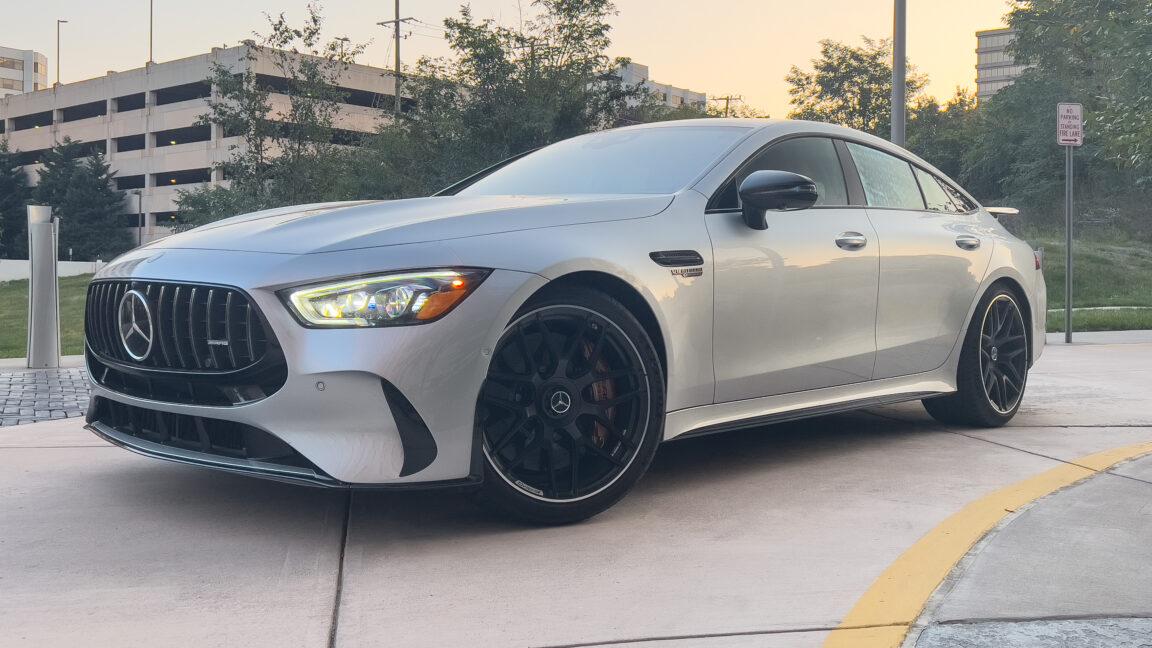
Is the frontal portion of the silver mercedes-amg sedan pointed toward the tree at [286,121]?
no

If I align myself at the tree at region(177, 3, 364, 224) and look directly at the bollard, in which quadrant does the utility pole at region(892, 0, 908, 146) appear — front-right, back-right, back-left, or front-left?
front-left

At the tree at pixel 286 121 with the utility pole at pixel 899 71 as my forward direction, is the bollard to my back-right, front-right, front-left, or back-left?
front-right

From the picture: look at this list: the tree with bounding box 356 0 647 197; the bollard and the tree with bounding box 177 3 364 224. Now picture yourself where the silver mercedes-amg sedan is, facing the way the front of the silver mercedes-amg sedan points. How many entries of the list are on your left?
0

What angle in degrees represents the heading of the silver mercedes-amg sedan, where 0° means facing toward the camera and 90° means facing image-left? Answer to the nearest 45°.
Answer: approximately 45°

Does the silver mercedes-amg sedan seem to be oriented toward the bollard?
no

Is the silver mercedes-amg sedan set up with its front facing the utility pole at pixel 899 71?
no

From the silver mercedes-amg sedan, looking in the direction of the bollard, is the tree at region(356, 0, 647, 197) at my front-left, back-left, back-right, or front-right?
front-right
